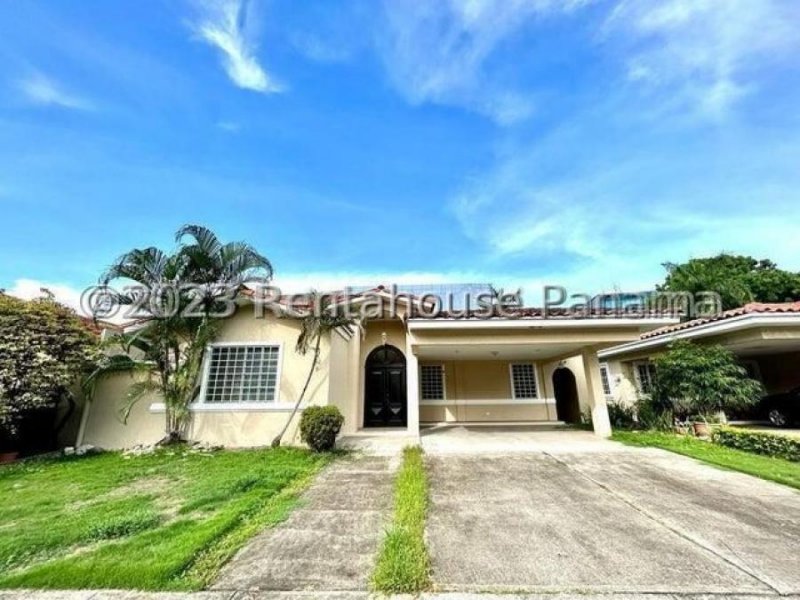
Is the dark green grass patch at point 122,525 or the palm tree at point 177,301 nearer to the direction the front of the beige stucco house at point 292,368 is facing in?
the dark green grass patch

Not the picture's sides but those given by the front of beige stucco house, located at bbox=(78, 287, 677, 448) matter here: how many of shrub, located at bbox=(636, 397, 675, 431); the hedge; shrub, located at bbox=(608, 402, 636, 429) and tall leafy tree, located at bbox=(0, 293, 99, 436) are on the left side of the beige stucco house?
3

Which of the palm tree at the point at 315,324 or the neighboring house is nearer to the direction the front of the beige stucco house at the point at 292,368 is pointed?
the palm tree

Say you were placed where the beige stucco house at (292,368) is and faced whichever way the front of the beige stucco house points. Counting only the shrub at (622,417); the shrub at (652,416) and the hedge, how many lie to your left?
3

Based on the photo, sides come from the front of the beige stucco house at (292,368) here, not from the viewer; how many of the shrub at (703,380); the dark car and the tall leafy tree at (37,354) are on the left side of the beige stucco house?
2

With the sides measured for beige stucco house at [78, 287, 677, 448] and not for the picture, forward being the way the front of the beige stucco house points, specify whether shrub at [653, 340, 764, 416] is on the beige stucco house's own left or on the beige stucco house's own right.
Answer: on the beige stucco house's own left

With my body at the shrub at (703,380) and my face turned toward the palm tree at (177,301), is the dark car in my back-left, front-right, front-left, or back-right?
back-right

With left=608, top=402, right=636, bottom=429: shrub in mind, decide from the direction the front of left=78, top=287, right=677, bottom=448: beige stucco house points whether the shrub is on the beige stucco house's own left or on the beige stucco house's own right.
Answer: on the beige stucco house's own left

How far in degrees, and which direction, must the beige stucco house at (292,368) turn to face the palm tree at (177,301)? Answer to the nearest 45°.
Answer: approximately 90° to its right

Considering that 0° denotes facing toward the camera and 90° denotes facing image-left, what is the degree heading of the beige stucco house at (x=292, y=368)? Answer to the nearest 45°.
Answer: approximately 0°

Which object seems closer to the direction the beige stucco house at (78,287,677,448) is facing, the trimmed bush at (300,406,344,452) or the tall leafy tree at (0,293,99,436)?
the trimmed bush

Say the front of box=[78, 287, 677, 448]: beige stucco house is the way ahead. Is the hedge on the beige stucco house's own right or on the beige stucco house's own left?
on the beige stucco house's own left

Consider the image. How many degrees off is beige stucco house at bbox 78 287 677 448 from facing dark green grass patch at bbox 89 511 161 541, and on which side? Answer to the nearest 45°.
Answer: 0° — it already faces it

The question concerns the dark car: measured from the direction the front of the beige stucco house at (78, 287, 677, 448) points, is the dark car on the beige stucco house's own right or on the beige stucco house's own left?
on the beige stucco house's own left
